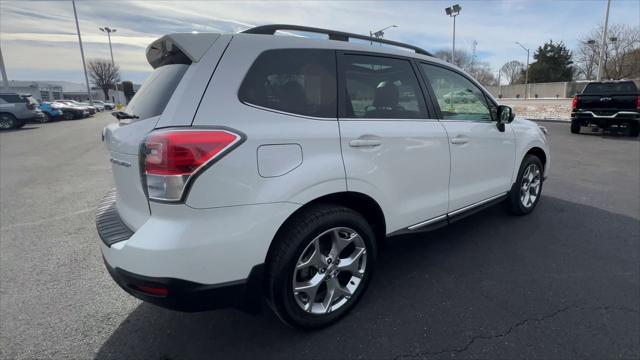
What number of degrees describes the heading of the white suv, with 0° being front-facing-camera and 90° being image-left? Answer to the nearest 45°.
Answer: approximately 225°

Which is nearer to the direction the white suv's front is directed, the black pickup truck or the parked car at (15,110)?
the black pickup truck

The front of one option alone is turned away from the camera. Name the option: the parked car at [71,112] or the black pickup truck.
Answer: the black pickup truck

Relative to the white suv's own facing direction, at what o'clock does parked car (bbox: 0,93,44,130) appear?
The parked car is roughly at 9 o'clock from the white suv.

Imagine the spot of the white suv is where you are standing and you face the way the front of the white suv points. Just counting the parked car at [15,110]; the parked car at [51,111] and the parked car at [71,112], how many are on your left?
3

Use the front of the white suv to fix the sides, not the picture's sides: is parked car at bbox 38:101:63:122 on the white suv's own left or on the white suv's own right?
on the white suv's own left

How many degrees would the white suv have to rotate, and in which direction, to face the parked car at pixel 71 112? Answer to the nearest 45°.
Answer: approximately 90° to its left

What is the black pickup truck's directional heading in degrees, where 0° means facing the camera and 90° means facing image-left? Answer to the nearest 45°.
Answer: approximately 180°

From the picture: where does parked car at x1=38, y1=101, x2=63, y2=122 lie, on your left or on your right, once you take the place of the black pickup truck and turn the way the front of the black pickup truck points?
on your left

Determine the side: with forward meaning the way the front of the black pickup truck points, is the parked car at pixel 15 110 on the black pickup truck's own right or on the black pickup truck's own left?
on the black pickup truck's own left

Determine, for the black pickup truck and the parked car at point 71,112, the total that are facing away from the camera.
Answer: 1
